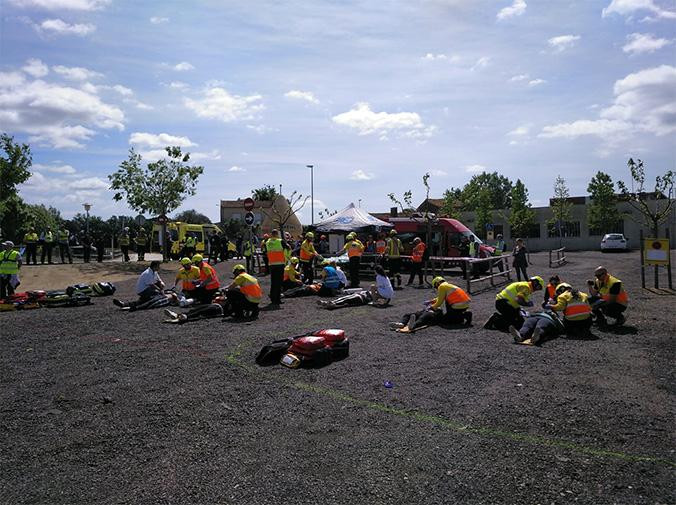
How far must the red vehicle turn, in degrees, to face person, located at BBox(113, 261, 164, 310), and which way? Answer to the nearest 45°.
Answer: approximately 135° to its right

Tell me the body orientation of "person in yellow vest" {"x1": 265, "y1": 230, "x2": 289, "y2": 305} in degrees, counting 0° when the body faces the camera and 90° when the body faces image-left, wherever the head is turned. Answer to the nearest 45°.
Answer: approximately 180°

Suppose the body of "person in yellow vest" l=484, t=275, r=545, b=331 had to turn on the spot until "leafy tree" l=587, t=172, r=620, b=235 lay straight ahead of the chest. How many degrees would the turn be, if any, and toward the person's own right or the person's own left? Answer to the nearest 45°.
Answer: approximately 90° to the person's own left

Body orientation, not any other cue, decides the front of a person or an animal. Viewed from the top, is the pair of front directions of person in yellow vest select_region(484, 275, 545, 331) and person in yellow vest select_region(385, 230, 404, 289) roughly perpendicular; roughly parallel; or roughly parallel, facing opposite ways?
roughly perpendicular

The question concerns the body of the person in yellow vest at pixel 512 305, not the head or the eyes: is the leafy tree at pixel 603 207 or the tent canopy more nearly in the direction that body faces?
the leafy tree

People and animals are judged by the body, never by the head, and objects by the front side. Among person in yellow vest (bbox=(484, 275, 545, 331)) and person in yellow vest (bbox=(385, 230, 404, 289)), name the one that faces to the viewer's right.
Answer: person in yellow vest (bbox=(484, 275, 545, 331))

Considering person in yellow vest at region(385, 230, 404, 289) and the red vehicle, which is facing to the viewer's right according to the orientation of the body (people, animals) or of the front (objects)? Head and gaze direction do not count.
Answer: the red vehicle

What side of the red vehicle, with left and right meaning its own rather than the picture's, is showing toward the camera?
right

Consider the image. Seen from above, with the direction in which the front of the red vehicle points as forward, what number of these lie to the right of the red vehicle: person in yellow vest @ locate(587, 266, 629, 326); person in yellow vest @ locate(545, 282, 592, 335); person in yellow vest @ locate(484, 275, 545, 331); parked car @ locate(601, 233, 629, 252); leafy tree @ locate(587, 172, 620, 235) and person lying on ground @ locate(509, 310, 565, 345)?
4

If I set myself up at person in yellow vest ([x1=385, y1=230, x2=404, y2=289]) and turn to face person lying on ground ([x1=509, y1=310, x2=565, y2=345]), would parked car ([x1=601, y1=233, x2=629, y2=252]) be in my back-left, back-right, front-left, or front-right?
back-left

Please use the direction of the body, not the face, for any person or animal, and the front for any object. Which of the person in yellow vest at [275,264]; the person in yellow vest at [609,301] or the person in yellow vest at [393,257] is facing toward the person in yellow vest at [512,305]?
the person in yellow vest at [609,301]
